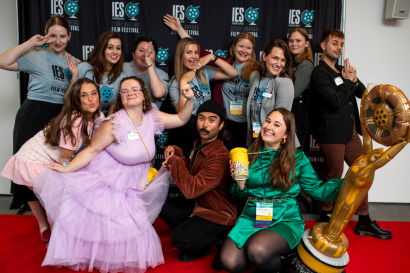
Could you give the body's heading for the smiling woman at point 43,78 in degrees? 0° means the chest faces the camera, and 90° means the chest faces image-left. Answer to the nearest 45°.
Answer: approximately 315°

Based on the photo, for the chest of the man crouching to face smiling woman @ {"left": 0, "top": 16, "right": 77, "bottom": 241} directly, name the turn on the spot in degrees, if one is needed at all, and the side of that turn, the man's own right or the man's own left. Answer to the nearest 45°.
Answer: approximately 90° to the man's own right

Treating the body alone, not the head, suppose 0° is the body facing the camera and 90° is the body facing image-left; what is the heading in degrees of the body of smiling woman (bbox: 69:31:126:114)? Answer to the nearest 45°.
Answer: approximately 0°

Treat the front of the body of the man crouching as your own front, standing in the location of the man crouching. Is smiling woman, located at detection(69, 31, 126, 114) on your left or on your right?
on your right
